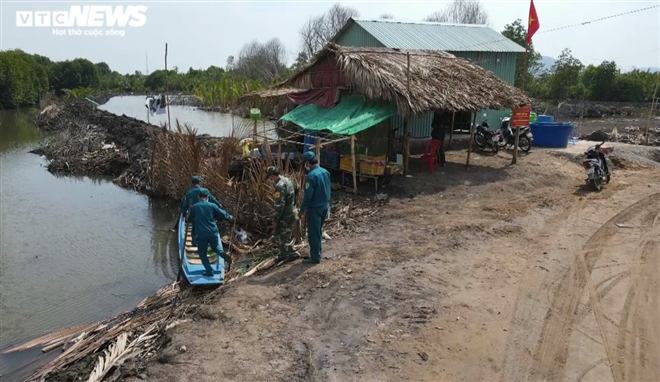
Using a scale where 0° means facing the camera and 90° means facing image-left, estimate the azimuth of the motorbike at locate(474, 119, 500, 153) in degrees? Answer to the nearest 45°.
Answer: approximately 135°

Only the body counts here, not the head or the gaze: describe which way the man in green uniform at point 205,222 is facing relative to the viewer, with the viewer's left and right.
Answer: facing away from the viewer

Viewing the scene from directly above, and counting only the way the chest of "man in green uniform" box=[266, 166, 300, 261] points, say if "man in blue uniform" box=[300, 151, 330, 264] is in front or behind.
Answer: behind

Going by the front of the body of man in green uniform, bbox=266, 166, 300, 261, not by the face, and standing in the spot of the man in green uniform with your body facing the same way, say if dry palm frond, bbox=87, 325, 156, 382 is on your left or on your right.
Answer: on your left

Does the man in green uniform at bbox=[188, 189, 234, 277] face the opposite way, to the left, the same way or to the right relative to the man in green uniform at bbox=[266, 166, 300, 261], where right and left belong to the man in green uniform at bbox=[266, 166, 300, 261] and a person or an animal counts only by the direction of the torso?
to the right
